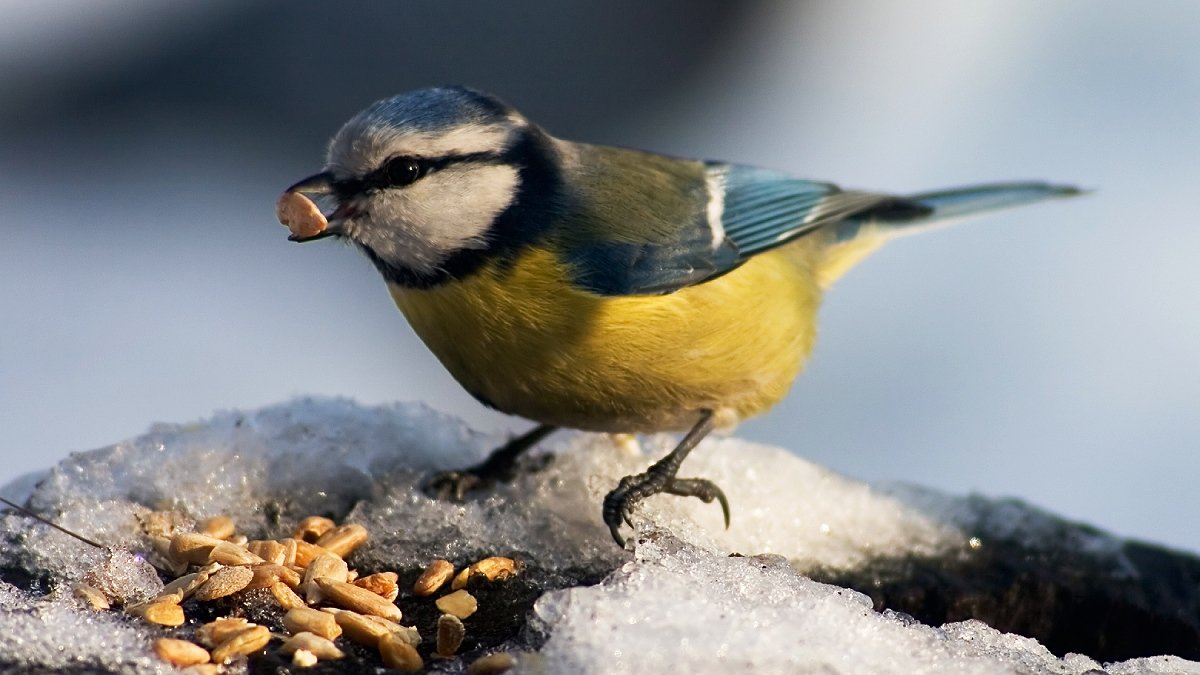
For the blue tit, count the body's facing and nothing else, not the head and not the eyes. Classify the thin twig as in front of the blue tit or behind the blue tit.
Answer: in front

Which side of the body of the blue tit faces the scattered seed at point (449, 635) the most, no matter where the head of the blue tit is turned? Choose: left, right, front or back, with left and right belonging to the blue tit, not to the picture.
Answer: left

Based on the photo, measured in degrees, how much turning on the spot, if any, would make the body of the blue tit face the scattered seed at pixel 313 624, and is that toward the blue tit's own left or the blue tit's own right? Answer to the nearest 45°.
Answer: approximately 45° to the blue tit's own left

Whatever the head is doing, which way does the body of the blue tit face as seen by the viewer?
to the viewer's left

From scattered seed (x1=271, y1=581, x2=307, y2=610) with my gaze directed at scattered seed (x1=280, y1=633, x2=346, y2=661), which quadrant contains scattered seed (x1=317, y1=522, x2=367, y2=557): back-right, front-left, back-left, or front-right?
back-left

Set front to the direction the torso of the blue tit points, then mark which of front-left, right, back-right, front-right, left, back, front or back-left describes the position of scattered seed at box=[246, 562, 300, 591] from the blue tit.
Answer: front-left

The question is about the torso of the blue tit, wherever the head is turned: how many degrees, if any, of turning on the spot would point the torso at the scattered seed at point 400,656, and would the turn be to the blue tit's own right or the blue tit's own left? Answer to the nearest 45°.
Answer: approximately 90° to the blue tit's own left
